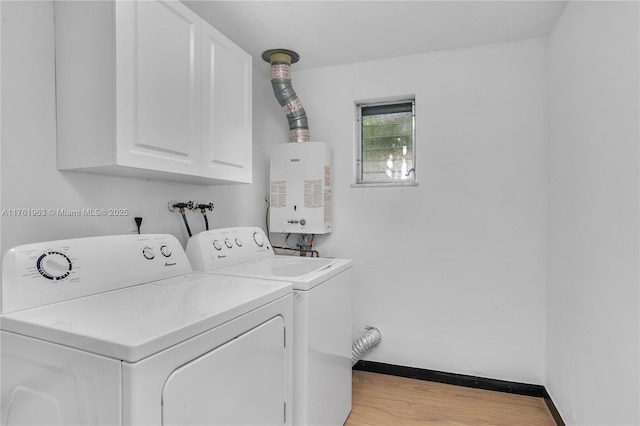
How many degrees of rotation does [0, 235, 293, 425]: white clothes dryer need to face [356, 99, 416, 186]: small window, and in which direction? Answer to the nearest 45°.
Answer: approximately 90° to its left

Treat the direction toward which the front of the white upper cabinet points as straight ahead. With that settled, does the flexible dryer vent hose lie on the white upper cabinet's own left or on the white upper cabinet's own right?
on the white upper cabinet's own left

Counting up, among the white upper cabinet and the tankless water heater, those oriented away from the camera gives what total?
0

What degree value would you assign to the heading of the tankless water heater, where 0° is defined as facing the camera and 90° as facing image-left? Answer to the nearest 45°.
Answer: approximately 0°

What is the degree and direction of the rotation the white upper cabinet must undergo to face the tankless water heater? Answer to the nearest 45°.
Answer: approximately 90° to its left

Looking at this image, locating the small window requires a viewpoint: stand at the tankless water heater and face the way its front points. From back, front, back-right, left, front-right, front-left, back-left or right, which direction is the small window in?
left

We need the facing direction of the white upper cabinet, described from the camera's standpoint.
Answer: facing the viewer and to the right of the viewer

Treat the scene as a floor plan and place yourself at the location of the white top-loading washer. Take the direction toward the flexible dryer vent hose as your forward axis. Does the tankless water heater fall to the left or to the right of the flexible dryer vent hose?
left

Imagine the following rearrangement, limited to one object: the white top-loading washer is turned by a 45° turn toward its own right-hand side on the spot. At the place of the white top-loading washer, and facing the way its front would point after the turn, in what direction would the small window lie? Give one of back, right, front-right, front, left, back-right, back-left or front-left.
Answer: back-left
